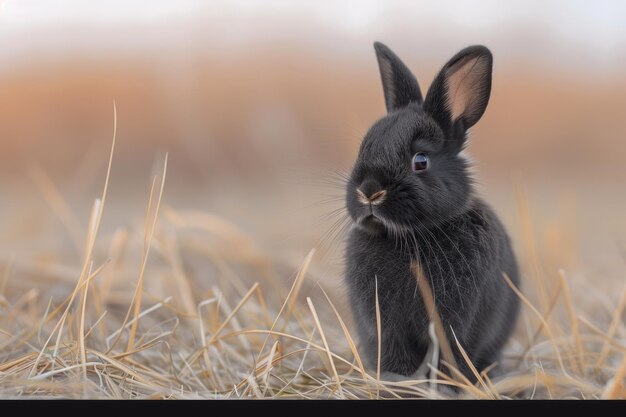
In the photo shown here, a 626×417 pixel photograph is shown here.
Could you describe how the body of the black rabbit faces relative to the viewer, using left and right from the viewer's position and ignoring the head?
facing the viewer and to the left of the viewer
